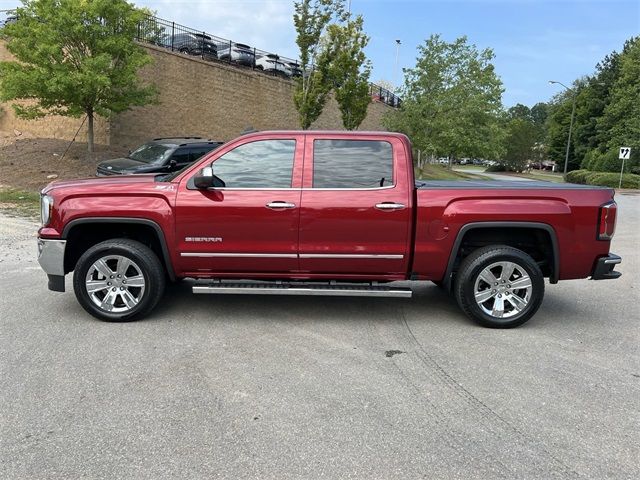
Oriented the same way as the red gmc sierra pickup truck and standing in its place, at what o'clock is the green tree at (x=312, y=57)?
The green tree is roughly at 3 o'clock from the red gmc sierra pickup truck.

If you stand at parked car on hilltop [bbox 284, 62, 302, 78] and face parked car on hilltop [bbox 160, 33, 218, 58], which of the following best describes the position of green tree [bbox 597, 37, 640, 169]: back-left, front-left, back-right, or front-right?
back-left

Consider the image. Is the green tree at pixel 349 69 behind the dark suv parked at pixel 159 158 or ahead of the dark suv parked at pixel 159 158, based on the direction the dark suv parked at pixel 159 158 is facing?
behind

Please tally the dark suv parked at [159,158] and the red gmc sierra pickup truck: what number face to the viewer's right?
0

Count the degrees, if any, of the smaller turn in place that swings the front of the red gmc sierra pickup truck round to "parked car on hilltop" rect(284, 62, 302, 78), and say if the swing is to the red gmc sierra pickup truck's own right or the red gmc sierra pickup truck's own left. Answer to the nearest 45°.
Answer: approximately 90° to the red gmc sierra pickup truck's own right

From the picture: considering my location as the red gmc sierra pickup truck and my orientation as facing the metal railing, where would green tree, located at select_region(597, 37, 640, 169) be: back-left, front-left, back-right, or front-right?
front-right

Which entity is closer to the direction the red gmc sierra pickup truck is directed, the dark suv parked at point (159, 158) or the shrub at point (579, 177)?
the dark suv parked

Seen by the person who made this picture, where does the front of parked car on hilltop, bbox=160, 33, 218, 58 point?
facing the viewer and to the left of the viewer

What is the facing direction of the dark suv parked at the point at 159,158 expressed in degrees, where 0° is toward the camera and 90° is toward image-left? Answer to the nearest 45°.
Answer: approximately 45°

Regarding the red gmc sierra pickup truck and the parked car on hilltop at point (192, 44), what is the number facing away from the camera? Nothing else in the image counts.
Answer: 0

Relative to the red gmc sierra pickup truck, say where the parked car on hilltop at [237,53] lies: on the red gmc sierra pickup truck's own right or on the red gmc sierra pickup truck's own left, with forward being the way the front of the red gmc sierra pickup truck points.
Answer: on the red gmc sierra pickup truck's own right

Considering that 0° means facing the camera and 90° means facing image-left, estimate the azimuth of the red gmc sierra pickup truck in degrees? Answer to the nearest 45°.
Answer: approximately 90°
